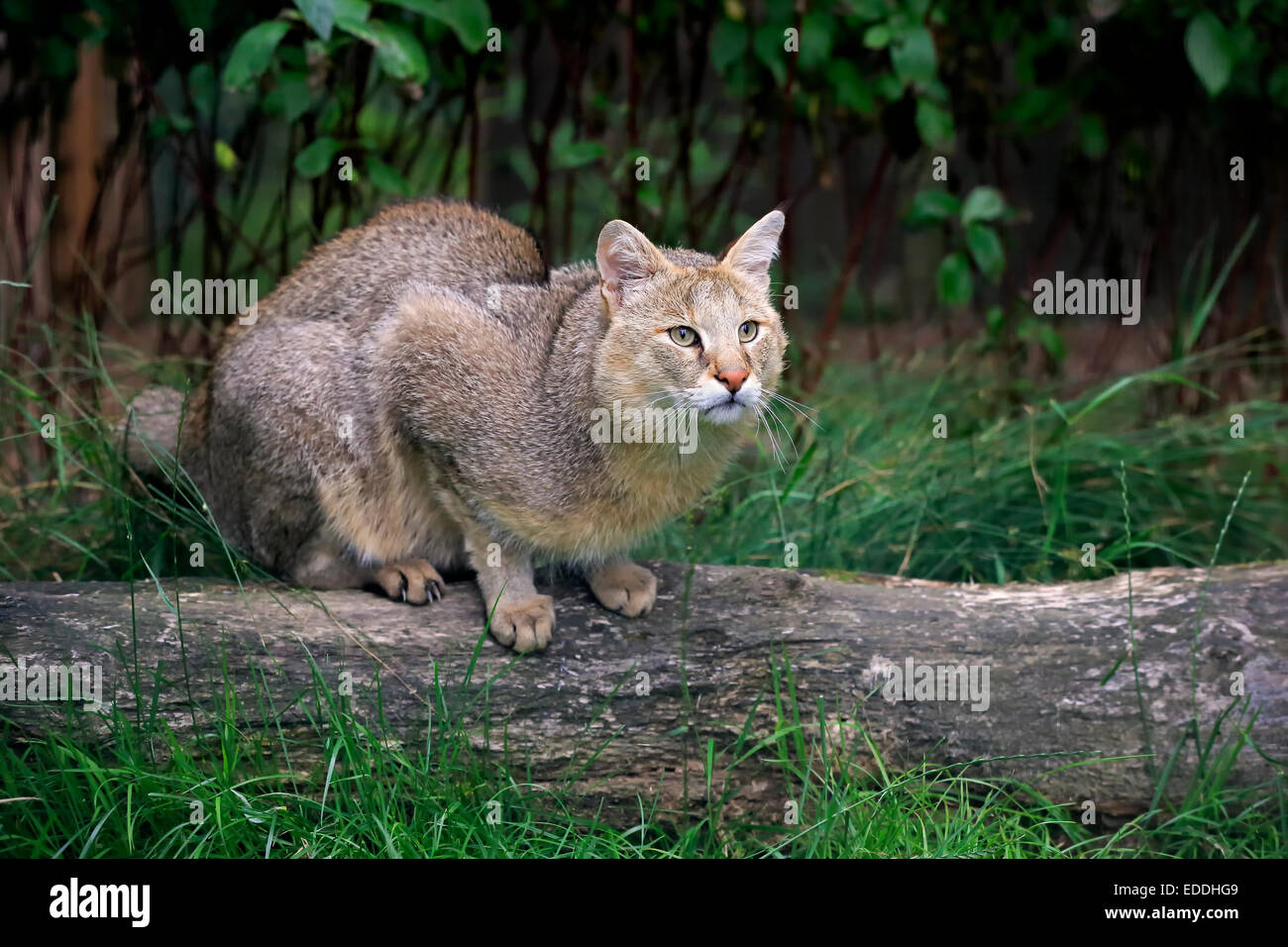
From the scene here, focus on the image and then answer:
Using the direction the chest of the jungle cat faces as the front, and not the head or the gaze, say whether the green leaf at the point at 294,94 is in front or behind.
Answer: behind

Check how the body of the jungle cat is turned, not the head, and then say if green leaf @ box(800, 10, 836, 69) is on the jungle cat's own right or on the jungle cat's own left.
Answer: on the jungle cat's own left

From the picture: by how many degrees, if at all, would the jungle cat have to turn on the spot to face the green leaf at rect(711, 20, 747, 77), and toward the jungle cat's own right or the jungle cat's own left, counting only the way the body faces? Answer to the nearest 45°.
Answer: approximately 90° to the jungle cat's own left

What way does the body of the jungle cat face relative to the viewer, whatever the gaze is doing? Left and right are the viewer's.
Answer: facing the viewer and to the right of the viewer

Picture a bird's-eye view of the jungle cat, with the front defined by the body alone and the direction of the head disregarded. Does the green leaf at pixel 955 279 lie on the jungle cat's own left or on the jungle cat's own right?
on the jungle cat's own left

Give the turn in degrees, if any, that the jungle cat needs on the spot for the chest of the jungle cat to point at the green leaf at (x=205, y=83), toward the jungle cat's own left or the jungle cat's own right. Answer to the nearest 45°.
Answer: approximately 180°

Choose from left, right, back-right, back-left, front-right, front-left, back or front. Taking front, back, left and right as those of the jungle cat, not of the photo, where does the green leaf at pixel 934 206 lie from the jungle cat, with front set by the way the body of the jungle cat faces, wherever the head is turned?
left
